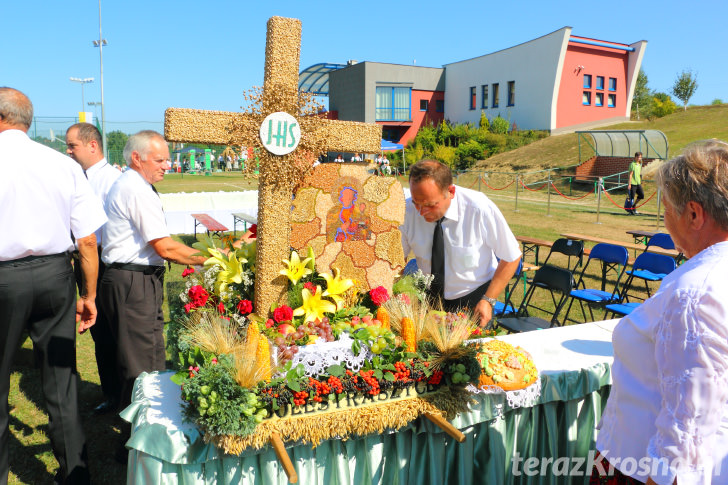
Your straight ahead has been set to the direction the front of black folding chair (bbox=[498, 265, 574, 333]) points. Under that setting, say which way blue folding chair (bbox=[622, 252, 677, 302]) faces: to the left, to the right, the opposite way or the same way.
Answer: the same way

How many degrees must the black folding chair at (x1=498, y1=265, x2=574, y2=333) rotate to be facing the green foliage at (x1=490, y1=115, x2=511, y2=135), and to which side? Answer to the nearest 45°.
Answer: approximately 135° to its right

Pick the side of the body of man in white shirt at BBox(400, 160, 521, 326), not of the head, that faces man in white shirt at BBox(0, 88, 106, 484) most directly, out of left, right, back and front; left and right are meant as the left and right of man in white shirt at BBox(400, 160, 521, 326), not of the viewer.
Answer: front

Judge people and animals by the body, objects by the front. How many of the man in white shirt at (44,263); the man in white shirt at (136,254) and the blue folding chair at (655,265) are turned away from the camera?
1

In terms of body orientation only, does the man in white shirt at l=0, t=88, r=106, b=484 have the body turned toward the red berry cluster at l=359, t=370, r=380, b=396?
no

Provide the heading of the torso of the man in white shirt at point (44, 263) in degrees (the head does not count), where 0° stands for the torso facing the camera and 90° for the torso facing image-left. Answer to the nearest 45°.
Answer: approximately 180°

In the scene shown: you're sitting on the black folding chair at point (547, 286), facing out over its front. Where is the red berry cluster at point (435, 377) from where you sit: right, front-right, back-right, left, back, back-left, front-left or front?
front-left

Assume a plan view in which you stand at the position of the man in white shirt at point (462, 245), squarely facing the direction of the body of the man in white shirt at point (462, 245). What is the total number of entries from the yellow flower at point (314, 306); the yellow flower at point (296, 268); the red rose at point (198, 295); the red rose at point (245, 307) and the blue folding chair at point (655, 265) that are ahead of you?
4

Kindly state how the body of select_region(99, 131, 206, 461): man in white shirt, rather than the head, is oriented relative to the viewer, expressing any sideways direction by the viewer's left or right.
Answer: facing to the right of the viewer

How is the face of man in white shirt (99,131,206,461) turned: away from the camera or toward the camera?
toward the camera

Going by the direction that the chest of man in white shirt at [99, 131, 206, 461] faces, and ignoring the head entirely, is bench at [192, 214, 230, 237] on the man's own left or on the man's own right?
on the man's own left

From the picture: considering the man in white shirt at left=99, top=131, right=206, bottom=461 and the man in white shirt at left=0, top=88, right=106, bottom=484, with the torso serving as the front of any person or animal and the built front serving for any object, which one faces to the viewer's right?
the man in white shirt at left=99, top=131, right=206, bottom=461

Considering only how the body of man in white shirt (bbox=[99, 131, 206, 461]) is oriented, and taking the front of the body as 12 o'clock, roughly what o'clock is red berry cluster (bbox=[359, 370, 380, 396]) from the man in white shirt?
The red berry cluster is roughly at 2 o'clock from the man in white shirt.

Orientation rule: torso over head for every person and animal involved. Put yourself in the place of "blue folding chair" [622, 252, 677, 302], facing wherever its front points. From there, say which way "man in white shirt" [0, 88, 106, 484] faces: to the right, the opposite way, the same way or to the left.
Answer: to the right

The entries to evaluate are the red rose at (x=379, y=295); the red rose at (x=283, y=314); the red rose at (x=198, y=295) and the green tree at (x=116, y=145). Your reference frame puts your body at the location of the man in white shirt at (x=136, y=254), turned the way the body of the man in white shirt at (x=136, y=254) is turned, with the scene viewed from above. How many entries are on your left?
1

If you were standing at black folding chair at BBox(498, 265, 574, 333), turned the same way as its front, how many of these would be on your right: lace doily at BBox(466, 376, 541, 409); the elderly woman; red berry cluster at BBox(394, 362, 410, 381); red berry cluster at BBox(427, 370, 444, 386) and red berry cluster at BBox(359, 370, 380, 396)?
0
